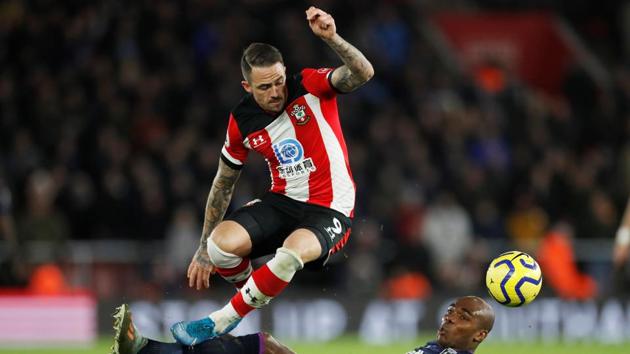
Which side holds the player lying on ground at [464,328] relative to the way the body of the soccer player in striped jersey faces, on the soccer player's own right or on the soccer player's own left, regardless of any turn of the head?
on the soccer player's own left

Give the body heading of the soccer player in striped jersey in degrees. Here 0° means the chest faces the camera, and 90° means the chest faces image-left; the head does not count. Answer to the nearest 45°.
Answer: approximately 45°

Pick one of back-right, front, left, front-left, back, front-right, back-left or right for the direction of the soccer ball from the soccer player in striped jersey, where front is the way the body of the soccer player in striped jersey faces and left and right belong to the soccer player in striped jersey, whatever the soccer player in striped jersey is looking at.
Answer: back-left
